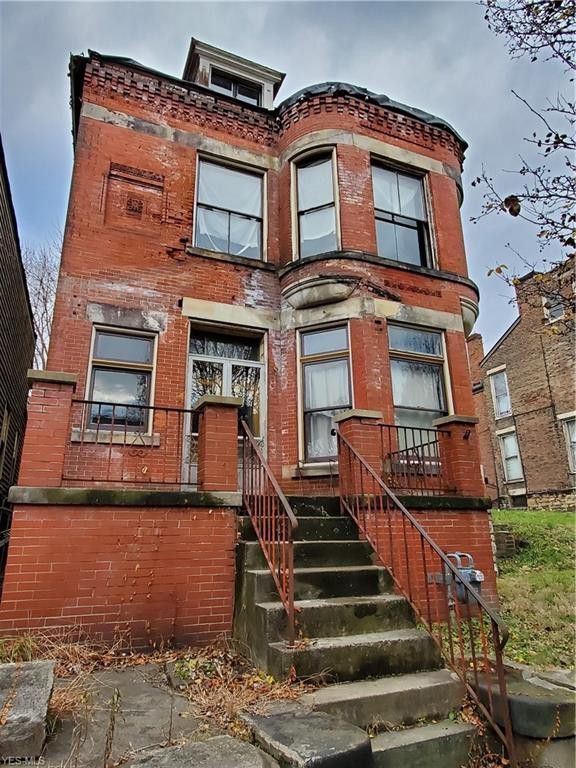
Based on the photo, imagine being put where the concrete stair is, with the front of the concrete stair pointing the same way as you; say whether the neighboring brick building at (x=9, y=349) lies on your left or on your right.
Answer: on your right

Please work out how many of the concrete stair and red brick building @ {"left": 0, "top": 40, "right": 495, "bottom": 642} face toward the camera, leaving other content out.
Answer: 2

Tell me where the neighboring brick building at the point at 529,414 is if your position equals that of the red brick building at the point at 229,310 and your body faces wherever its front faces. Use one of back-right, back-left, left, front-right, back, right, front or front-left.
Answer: back-left

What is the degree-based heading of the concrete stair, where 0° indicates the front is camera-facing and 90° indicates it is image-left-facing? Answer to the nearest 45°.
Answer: approximately 0°

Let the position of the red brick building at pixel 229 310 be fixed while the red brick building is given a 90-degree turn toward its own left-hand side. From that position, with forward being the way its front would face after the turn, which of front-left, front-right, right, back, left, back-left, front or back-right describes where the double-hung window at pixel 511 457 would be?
front-left

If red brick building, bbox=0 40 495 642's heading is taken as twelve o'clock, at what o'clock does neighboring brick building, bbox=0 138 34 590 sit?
The neighboring brick building is roughly at 4 o'clock from the red brick building.
